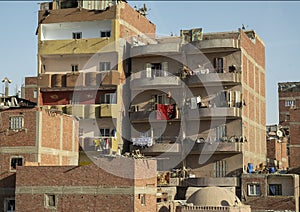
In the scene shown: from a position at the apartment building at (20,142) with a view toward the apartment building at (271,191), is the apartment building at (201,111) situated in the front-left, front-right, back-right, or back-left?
front-left

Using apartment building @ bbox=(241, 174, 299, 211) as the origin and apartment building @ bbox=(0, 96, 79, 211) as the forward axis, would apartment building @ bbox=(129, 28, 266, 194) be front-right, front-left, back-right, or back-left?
front-right

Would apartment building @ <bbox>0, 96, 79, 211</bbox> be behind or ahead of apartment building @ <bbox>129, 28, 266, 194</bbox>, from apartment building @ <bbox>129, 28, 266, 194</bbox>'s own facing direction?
ahead

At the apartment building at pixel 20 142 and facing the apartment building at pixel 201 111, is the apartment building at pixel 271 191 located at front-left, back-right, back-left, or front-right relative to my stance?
front-right

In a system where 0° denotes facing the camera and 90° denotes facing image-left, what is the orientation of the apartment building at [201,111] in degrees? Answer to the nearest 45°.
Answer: approximately 45°

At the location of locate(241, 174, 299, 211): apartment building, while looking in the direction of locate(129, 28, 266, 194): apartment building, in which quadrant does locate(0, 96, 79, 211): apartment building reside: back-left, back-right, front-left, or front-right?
front-left
